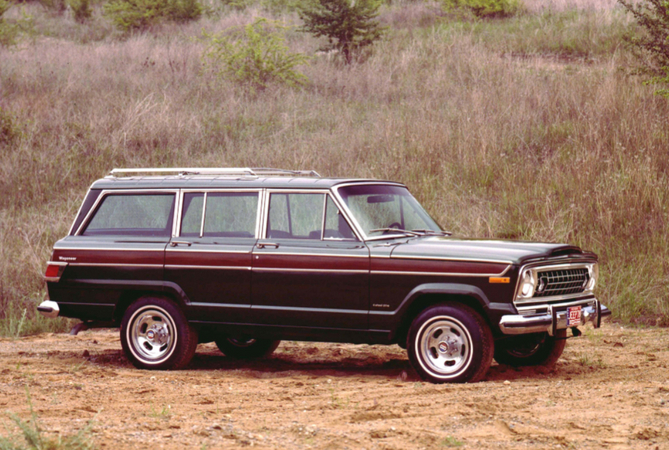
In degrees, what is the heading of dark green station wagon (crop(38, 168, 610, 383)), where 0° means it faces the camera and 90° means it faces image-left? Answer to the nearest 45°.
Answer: approximately 315°

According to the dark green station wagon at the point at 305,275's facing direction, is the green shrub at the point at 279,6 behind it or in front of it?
behind

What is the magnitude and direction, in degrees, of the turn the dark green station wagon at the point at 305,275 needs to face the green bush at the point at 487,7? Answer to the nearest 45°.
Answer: approximately 135° to its left

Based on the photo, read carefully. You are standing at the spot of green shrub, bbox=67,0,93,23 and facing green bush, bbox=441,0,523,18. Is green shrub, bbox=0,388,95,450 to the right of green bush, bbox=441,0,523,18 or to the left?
right

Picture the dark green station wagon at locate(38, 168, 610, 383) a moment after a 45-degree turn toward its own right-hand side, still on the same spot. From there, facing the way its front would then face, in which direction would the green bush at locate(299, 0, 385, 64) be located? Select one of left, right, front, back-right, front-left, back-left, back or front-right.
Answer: back

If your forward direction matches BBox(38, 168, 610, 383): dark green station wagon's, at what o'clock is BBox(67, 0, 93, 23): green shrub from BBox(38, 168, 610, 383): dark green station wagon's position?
The green shrub is roughly at 7 o'clock from the dark green station wagon.

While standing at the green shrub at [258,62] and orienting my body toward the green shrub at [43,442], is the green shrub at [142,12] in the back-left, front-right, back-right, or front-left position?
back-right
